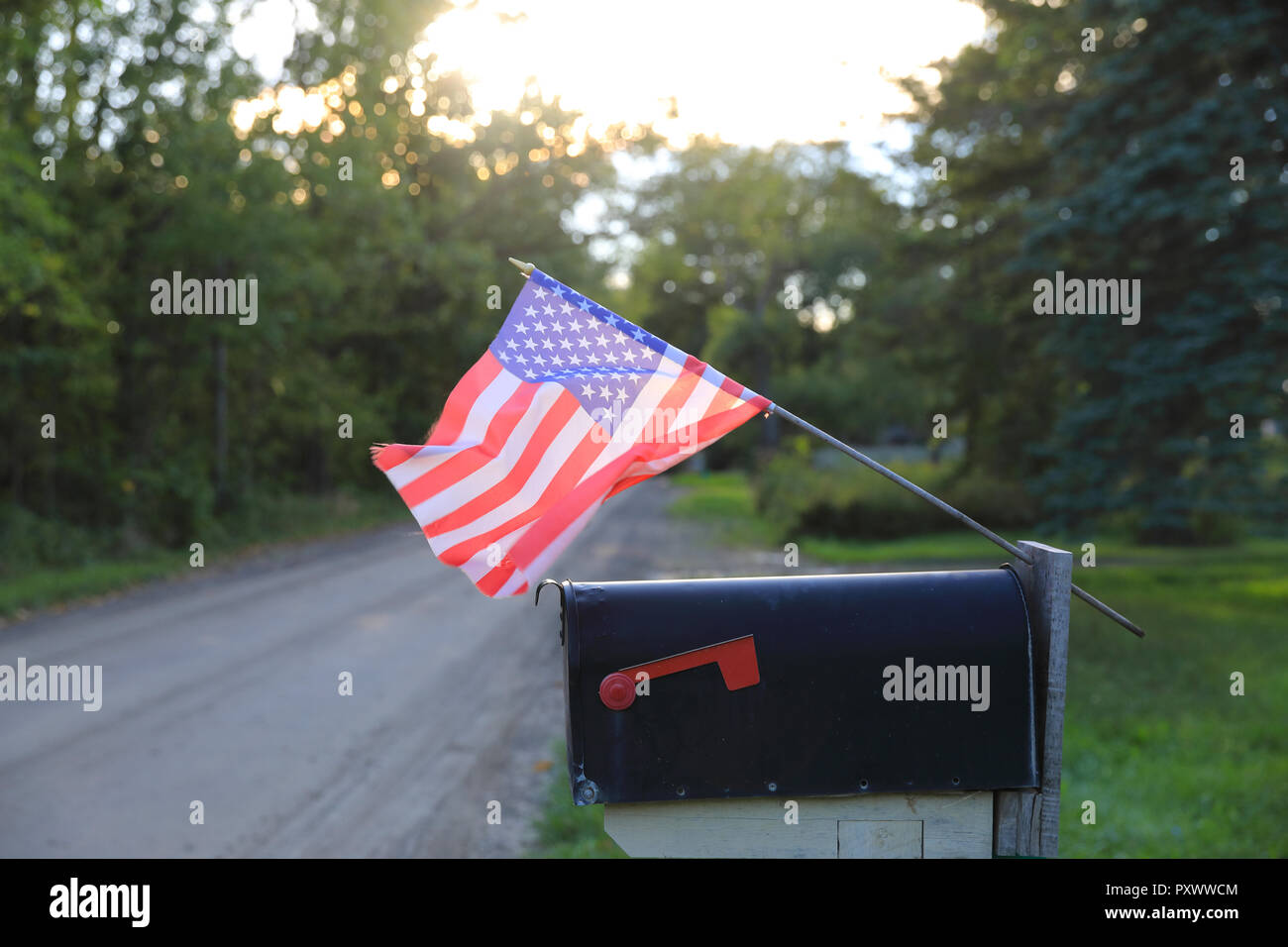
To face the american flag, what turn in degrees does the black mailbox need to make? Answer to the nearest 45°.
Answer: approximately 45° to its right

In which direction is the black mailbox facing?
to the viewer's left
